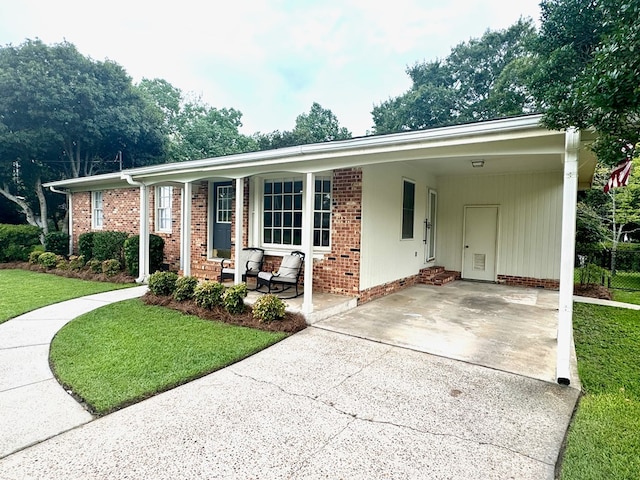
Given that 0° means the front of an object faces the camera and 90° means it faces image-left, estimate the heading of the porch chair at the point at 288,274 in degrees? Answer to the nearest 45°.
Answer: approximately 45°

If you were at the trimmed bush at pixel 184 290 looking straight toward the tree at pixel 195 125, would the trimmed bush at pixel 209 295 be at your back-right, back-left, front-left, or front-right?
back-right

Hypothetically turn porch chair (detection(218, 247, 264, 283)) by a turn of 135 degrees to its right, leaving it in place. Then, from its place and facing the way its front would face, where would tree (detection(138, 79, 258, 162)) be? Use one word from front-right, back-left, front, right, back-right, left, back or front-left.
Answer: front

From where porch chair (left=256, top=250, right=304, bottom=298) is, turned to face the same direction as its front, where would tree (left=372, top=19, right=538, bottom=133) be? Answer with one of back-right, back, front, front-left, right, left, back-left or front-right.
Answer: back

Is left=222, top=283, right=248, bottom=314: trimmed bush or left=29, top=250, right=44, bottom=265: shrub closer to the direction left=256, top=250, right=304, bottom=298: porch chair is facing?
the trimmed bush

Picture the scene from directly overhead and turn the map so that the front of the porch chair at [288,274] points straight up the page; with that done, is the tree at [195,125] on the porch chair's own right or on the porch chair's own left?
on the porch chair's own right

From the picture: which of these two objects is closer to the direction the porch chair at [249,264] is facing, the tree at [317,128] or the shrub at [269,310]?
the shrub

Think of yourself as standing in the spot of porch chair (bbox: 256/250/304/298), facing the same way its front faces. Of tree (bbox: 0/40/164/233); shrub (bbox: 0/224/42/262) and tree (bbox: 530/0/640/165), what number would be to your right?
2

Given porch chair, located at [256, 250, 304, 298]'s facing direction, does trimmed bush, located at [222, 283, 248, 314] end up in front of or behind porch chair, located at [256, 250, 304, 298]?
in front

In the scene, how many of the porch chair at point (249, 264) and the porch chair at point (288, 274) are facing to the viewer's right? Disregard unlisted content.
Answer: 0

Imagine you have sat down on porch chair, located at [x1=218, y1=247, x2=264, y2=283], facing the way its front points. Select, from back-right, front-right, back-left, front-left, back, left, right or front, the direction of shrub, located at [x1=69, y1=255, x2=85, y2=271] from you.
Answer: right

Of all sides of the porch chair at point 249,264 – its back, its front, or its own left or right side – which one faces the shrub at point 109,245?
right

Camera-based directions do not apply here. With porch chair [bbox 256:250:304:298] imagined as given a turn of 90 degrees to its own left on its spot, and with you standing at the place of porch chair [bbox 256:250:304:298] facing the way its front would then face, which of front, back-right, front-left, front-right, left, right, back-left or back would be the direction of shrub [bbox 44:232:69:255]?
back

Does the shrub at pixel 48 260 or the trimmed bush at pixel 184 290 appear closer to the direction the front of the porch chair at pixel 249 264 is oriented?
the trimmed bush

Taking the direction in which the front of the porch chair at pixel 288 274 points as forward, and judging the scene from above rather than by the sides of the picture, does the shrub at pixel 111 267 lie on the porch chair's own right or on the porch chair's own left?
on the porch chair's own right

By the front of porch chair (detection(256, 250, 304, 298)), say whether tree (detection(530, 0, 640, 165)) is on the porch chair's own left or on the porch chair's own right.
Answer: on the porch chair's own left

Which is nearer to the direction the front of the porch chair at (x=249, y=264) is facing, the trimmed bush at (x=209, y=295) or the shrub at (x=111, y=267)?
the trimmed bush
